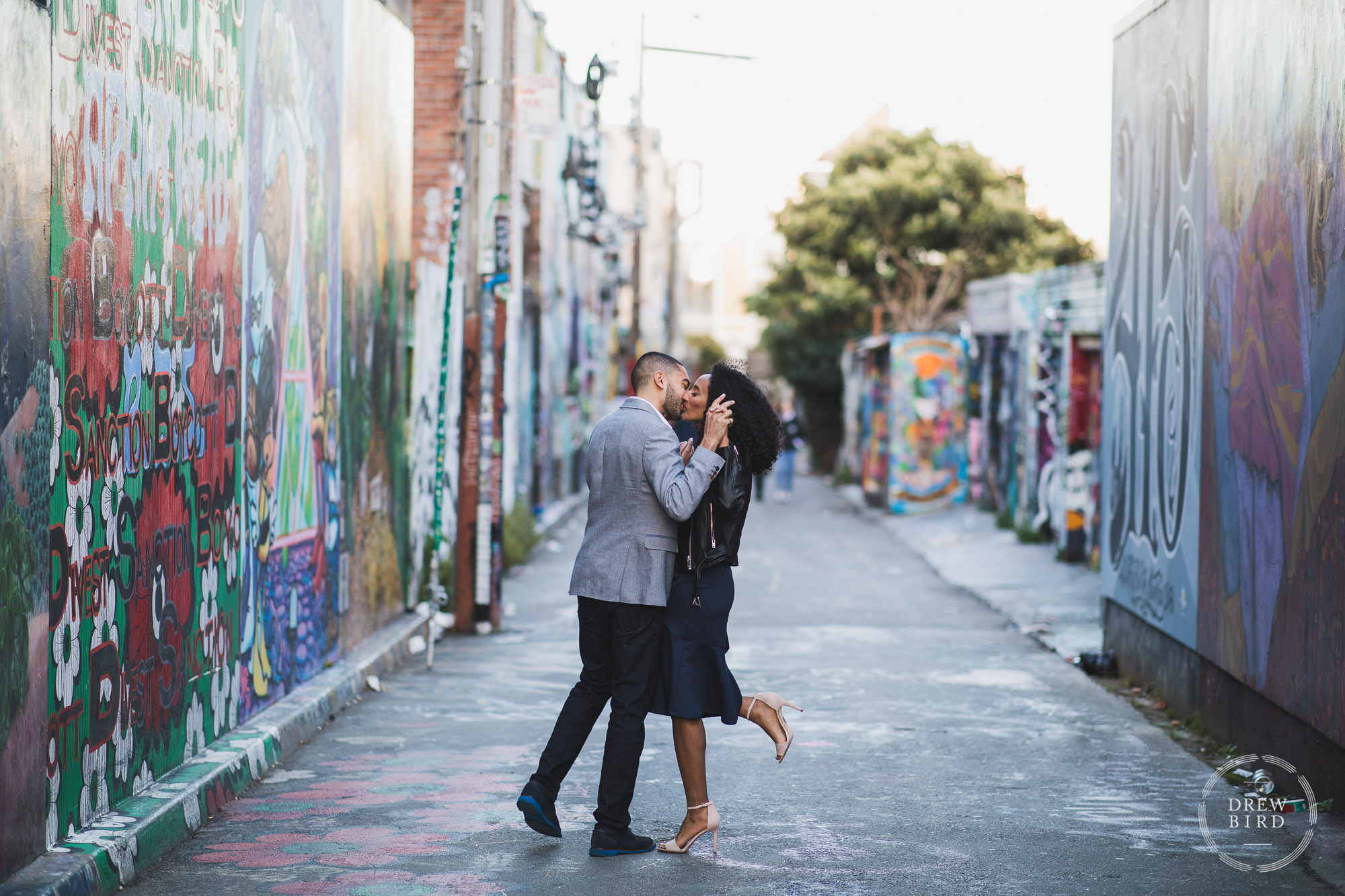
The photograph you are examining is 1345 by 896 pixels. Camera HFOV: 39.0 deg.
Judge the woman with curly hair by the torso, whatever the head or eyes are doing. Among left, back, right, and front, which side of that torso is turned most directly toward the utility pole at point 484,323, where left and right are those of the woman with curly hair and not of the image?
right

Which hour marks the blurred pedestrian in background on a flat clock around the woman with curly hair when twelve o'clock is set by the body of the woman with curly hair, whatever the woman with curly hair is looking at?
The blurred pedestrian in background is roughly at 3 o'clock from the woman with curly hair.

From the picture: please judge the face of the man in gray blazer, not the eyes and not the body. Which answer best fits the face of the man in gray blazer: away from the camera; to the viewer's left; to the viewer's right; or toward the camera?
to the viewer's right

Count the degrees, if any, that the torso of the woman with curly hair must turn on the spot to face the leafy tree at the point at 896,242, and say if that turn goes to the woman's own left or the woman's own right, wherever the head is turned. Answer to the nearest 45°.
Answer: approximately 90° to the woman's own right

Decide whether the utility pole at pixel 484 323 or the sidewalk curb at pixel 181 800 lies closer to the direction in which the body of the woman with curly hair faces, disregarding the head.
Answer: the sidewalk curb

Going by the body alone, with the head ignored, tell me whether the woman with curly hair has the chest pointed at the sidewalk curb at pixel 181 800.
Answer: yes

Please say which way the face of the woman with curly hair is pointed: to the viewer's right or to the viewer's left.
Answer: to the viewer's left

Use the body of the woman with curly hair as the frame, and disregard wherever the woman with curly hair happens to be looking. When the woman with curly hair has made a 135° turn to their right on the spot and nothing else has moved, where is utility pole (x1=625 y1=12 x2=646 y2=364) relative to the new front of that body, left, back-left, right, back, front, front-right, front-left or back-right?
front-left

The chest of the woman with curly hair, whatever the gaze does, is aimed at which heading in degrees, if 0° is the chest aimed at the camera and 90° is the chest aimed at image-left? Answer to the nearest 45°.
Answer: approximately 90°
